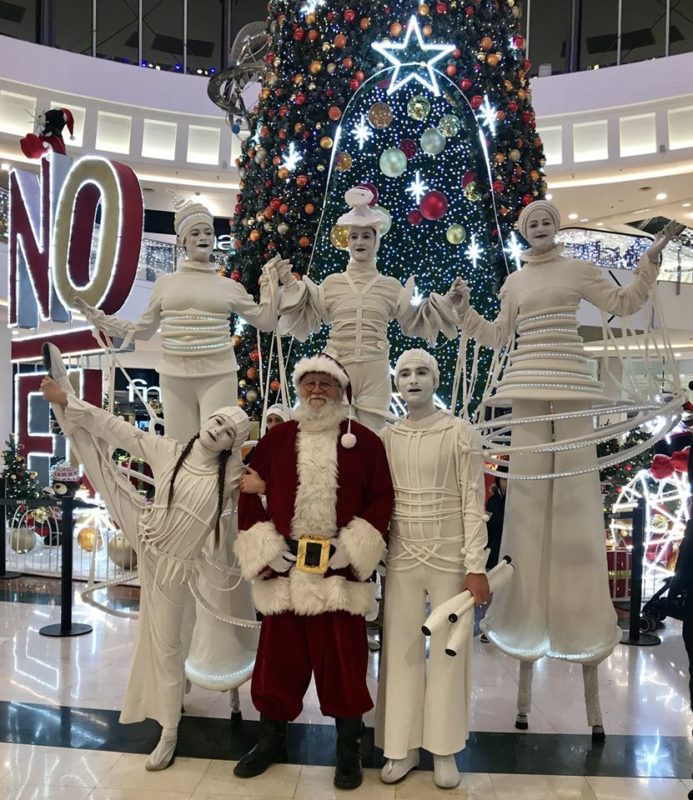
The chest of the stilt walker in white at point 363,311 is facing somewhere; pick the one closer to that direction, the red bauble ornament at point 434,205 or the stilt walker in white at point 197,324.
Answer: the stilt walker in white

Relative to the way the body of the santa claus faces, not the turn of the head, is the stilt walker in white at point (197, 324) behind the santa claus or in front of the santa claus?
behind

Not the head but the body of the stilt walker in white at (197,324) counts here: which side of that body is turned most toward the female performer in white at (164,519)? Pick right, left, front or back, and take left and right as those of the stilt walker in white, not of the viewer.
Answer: front

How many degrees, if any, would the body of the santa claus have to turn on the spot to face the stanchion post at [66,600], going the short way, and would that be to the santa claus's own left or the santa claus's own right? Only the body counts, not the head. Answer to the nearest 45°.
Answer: approximately 135° to the santa claus's own right

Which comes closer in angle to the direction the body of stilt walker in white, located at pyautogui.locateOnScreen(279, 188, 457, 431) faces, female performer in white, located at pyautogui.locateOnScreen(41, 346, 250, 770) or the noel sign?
the female performer in white

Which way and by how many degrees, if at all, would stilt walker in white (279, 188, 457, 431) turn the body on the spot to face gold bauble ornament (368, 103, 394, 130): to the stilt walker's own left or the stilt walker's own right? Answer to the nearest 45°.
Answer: approximately 180°
